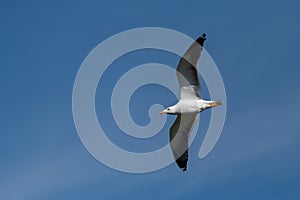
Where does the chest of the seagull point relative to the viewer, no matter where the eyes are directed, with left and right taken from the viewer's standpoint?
facing to the left of the viewer
